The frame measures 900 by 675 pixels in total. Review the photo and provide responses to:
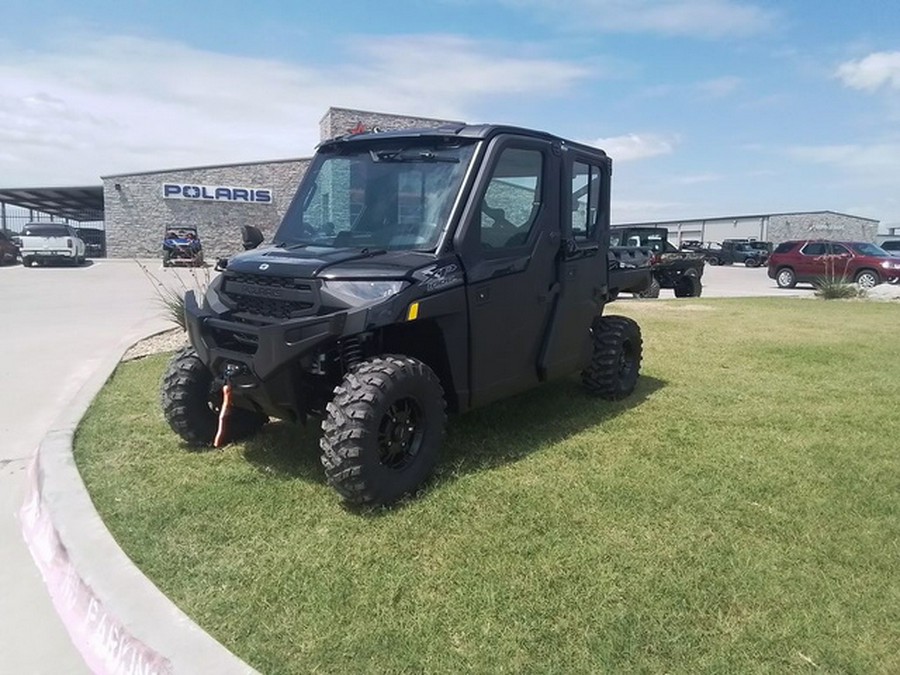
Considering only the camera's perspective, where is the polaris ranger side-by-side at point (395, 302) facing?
facing the viewer and to the left of the viewer

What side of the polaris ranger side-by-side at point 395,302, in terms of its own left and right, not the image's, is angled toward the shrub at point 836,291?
back

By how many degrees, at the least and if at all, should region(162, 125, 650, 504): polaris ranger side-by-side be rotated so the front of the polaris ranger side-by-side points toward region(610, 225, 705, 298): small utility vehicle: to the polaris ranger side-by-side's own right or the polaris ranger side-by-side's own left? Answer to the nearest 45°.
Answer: approximately 180°

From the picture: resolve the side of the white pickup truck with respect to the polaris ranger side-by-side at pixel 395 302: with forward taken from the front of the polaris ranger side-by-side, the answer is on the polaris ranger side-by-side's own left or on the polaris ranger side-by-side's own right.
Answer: on the polaris ranger side-by-side's own right

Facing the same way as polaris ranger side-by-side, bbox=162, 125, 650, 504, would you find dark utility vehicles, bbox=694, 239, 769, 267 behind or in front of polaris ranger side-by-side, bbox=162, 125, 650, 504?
behind

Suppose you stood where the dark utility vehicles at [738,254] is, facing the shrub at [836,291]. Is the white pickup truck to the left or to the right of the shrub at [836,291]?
right

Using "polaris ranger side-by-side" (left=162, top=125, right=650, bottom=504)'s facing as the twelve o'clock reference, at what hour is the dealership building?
The dealership building is roughly at 4 o'clock from the polaris ranger side-by-side.

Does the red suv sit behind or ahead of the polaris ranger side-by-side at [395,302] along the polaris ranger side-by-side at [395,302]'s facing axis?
behind
